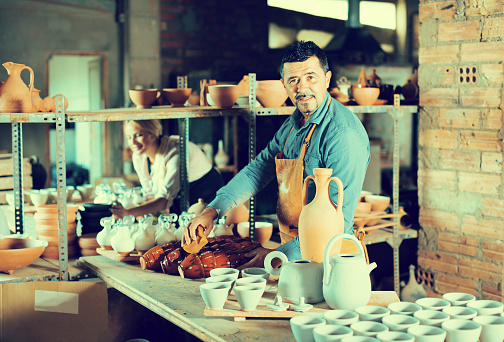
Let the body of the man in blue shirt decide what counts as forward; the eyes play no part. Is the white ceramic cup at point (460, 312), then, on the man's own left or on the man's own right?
on the man's own left

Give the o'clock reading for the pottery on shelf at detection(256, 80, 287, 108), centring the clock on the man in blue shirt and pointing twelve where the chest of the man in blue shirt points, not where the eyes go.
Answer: The pottery on shelf is roughly at 4 o'clock from the man in blue shirt.

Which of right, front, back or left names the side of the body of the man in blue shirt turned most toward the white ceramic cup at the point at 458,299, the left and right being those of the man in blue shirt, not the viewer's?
left

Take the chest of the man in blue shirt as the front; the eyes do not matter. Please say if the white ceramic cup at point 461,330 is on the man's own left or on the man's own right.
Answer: on the man's own left

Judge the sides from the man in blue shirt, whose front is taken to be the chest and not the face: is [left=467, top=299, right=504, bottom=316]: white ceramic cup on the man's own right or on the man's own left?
on the man's own left

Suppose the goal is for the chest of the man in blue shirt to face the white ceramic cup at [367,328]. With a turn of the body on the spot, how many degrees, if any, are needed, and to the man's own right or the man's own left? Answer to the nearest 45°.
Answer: approximately 45° to the man's own left

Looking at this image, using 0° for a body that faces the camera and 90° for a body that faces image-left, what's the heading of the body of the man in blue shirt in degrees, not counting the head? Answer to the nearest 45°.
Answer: approximately 45°

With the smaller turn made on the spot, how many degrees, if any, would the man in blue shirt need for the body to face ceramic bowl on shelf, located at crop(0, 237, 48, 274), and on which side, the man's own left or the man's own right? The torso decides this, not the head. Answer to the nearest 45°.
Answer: approximately 45° to the man's own right

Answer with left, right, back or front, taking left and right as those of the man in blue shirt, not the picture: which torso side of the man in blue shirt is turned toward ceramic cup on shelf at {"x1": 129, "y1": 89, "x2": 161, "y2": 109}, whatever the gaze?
right

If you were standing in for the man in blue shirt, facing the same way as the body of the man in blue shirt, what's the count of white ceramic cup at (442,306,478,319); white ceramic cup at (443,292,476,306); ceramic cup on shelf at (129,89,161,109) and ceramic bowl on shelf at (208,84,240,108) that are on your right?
2

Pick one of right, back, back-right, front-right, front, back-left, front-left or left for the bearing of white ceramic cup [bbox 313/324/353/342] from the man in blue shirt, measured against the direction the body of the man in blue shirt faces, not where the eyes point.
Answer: front-left

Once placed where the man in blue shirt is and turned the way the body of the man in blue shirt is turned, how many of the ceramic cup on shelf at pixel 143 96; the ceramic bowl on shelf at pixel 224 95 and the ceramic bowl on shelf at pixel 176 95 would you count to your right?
3

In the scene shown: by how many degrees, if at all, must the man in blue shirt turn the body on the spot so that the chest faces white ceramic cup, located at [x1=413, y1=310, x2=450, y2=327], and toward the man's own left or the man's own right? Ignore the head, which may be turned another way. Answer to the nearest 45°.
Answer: approximately 45° to the man's own left

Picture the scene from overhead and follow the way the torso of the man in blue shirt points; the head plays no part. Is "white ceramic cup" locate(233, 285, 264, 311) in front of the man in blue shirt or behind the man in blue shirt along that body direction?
in front

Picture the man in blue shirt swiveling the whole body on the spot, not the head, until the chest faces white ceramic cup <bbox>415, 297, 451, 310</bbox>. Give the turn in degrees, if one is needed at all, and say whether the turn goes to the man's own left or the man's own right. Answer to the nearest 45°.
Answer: approximately 45° to the man's own left
